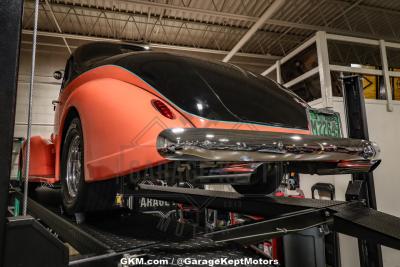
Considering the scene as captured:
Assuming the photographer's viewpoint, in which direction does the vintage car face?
facing away from the viewer and to the left of the viewer
